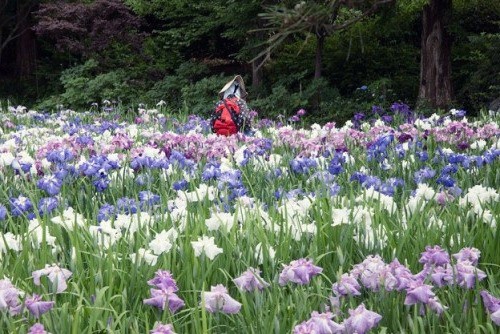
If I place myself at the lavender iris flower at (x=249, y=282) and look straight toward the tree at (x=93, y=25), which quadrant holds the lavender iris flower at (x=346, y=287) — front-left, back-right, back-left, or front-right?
back-right

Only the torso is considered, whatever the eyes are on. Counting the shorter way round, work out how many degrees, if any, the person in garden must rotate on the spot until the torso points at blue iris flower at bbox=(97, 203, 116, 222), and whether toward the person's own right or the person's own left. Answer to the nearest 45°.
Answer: approximately 180°

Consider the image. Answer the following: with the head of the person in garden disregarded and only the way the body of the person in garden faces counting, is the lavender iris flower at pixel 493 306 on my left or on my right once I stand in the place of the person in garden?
on my right

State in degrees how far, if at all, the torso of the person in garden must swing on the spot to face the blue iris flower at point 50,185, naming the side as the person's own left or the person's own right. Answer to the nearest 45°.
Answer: approximately 180°
